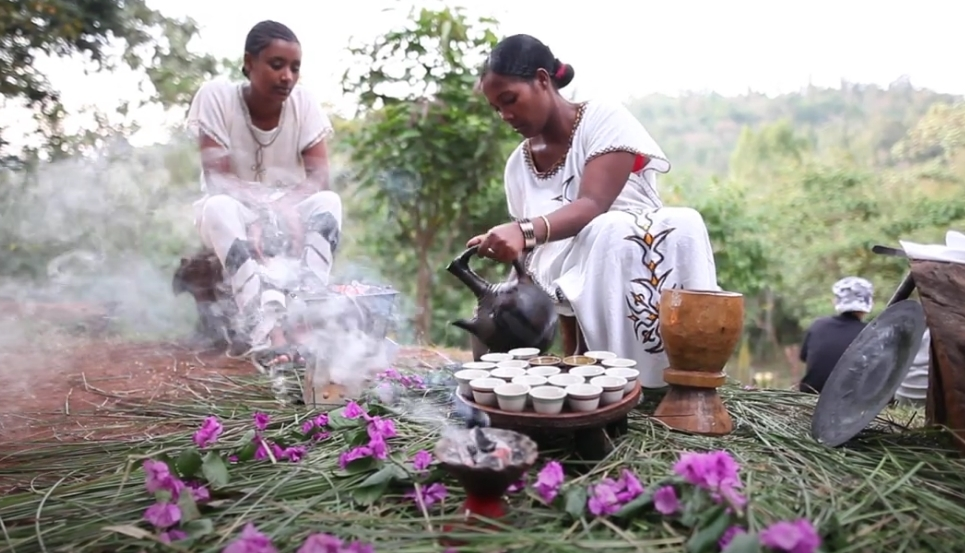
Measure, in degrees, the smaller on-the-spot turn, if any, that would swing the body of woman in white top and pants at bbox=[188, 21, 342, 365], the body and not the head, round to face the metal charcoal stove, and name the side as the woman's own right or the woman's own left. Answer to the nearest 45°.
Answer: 0° — they already face it

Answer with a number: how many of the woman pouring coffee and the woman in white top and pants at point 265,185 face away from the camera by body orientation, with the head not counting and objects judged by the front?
0

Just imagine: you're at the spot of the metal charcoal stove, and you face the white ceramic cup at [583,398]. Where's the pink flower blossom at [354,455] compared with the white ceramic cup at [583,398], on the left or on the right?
right

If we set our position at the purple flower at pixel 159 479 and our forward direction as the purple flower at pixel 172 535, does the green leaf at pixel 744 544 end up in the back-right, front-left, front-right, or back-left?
front-left

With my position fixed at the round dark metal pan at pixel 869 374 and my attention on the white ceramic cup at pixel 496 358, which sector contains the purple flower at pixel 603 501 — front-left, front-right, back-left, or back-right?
front-left

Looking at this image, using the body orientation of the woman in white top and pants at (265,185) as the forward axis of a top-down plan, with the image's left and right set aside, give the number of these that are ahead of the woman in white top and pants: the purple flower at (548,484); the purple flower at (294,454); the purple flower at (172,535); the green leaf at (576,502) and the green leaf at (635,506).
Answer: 5

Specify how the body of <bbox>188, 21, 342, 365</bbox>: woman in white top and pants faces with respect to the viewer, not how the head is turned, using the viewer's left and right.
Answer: facing the viewer

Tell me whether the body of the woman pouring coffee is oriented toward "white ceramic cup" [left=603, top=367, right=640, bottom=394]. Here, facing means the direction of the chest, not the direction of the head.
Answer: no

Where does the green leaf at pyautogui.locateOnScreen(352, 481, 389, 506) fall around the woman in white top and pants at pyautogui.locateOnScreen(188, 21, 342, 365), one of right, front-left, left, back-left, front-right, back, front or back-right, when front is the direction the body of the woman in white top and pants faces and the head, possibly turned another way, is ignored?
front

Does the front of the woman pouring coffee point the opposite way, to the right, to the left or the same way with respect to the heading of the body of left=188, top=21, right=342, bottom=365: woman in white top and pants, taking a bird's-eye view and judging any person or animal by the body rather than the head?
to the right

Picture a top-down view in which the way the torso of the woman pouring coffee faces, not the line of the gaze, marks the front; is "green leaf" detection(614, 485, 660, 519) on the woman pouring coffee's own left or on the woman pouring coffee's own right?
on the woman pouring coffee's own left

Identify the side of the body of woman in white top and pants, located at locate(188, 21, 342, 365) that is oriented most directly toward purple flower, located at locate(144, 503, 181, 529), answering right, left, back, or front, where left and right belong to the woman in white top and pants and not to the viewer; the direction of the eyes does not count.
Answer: front

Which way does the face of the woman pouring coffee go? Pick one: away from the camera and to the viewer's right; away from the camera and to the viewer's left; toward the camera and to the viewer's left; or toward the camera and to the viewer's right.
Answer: toward the camera and to the viewer's left

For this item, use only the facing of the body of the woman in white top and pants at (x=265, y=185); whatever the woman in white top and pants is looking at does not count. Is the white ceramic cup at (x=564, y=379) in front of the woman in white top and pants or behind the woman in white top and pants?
in front

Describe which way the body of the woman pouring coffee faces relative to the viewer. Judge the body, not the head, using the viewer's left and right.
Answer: facing the viewer and to the left of the viewer

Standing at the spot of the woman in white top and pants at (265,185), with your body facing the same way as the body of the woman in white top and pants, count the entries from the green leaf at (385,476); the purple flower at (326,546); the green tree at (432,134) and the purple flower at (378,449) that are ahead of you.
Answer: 3

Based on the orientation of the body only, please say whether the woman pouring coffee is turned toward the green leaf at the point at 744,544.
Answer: no

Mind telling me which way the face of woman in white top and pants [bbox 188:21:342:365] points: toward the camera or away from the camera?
toward the camera

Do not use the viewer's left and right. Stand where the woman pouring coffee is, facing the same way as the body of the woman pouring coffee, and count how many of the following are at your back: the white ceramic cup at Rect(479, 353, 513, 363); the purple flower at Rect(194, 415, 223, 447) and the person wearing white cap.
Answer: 1

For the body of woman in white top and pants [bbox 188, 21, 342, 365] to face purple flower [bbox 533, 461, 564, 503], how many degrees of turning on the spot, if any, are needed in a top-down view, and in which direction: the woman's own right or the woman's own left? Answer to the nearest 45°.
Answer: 0° — they already face it
